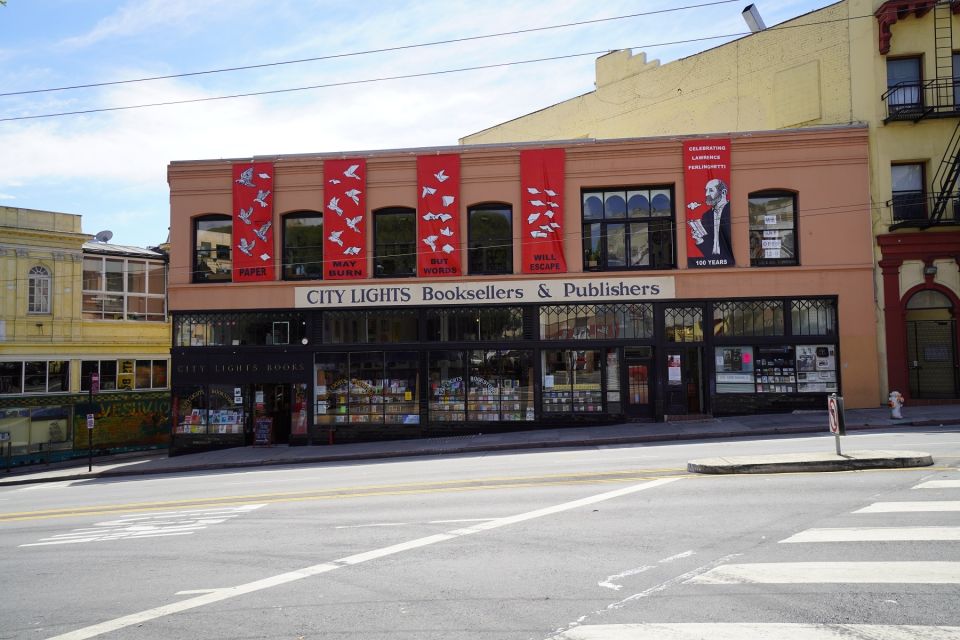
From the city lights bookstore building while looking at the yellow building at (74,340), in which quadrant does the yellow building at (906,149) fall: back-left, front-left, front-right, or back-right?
back-right

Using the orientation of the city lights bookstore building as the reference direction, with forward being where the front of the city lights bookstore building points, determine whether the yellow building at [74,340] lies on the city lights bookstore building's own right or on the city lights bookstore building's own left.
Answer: on the city lights bookstore building's own right

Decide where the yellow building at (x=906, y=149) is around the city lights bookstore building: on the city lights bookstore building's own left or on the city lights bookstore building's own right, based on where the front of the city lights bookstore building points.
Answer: on the city lights bookstore building's own left

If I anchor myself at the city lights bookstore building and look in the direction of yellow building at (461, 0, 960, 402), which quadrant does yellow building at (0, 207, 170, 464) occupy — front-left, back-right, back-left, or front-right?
back-left

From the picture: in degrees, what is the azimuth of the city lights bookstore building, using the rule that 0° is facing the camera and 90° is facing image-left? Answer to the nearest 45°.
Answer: approximately 0°
